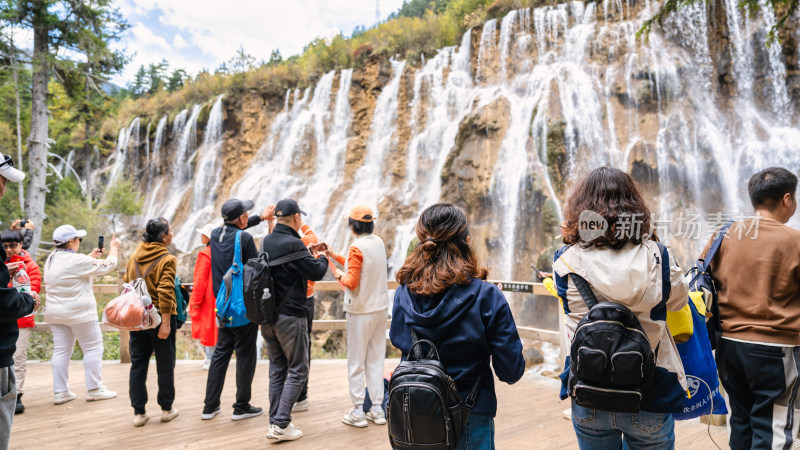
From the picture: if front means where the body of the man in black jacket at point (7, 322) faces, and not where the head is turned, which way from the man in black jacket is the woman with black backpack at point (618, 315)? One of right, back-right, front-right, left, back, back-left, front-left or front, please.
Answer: front-right

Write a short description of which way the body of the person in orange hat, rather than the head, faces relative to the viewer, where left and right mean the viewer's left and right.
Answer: facing away from the viewer and to the left of the viewer

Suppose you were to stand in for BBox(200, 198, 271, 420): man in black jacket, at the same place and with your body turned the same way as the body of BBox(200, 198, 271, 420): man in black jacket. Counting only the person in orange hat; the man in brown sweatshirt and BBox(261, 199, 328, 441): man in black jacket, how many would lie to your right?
3

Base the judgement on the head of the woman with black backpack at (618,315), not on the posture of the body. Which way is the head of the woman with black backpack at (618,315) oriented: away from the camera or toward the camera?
away from the camera

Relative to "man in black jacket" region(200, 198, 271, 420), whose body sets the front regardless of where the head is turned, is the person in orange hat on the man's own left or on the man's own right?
on the man's own right

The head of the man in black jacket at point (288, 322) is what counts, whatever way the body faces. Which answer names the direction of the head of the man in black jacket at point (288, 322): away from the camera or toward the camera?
away from the camera

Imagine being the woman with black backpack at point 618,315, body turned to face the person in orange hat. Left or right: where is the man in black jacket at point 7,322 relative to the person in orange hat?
left

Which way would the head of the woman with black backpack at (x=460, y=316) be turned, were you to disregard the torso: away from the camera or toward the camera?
away from the camera

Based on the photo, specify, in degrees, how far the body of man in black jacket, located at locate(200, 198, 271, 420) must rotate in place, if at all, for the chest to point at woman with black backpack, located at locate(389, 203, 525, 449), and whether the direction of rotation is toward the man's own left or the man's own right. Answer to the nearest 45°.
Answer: approximately 135° to the man's own right
